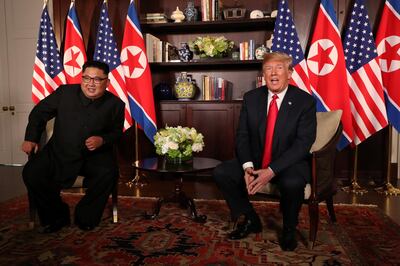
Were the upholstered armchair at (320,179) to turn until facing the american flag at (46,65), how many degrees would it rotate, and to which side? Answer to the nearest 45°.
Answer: approximately 90° to its right

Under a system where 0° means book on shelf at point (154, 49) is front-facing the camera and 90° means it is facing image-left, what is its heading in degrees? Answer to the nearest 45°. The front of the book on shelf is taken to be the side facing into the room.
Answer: approximately 0°

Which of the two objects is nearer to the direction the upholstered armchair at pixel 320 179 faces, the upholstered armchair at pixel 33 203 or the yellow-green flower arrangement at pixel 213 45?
the upholstered armchair

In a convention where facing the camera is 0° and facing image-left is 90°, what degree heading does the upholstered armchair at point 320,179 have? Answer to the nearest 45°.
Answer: approximately 45°

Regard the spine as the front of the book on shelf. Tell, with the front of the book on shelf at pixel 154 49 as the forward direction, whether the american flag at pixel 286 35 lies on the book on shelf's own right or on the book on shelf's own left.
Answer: on the book on shelf's own left

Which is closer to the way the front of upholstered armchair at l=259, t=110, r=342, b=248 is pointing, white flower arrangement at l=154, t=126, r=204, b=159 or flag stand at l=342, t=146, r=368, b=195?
the white flower arrangement
